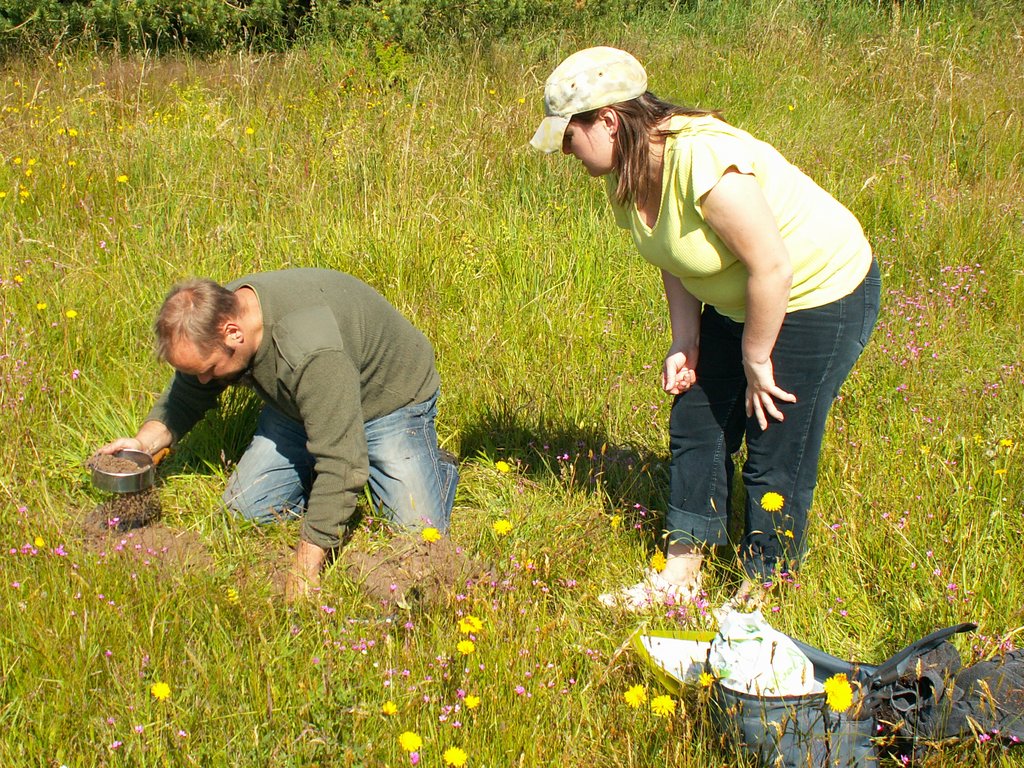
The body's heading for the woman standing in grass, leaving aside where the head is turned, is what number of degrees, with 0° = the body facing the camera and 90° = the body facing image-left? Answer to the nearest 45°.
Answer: approximately 45°

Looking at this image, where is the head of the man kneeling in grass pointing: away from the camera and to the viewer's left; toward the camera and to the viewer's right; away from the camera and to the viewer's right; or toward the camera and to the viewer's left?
toward the camera and to the viewer's left

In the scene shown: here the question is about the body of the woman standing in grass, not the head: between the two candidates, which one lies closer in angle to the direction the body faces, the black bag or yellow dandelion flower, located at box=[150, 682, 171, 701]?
the yellow dandelion flower

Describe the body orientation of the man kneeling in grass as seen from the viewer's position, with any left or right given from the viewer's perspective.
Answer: facing the viewer and to the left of the viewer

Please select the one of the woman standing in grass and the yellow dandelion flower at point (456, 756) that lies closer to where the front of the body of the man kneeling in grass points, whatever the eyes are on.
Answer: the yellow dandelion flower

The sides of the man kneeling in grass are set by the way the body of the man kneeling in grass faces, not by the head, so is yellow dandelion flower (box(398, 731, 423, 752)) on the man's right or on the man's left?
on the man's left
